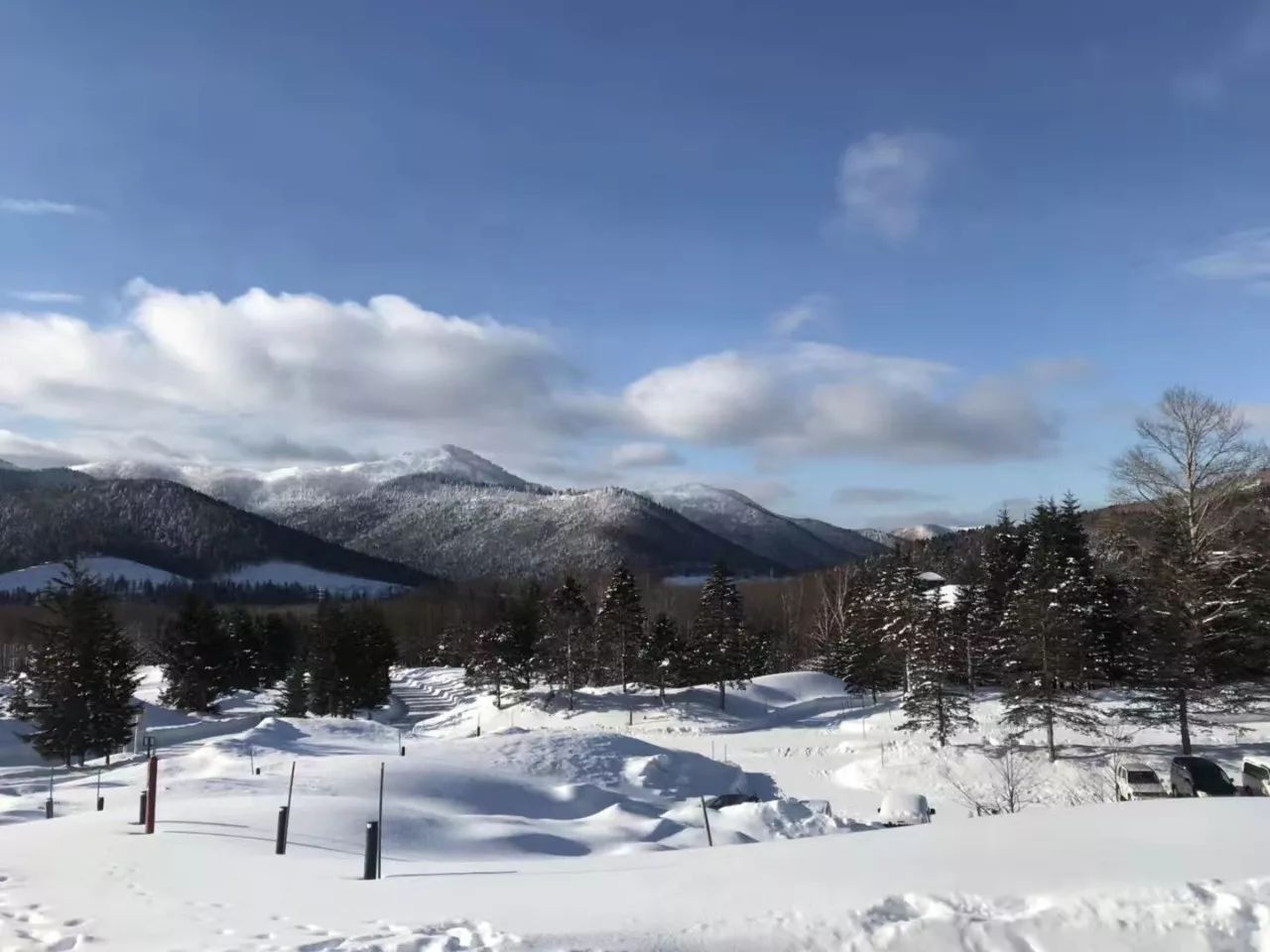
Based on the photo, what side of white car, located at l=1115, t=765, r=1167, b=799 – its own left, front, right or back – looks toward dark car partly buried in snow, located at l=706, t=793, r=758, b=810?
right

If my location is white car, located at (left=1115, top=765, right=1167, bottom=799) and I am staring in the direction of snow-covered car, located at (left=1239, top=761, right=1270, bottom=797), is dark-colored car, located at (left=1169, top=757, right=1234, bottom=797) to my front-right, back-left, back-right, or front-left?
front-left

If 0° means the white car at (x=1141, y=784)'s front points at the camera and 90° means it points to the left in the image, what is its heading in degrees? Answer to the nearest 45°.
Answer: approximately 315°

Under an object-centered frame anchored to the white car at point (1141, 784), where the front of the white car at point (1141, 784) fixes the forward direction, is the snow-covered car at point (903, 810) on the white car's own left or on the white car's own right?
on the white car's own right

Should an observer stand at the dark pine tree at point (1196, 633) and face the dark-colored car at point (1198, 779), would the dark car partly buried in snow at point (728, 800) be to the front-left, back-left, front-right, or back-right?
front-right

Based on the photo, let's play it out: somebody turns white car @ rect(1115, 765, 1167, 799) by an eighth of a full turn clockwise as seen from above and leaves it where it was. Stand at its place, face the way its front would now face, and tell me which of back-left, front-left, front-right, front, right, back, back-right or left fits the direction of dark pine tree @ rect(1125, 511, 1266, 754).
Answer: back

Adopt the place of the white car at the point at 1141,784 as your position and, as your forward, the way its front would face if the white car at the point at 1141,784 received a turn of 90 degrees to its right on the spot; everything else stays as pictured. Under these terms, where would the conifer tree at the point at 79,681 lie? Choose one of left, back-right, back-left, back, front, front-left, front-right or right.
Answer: front-right

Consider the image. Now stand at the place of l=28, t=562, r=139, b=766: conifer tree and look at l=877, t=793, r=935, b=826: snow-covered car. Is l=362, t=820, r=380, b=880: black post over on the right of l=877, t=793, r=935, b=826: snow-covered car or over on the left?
right

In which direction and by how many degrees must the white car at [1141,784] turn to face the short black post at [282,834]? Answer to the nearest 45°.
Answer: approximately 90° to its right

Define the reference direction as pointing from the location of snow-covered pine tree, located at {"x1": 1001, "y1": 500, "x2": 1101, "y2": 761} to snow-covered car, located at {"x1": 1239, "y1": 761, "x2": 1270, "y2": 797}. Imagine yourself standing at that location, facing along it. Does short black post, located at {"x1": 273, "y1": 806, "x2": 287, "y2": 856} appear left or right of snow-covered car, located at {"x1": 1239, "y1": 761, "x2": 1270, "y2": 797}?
right
